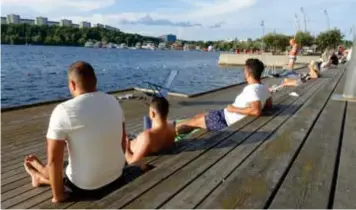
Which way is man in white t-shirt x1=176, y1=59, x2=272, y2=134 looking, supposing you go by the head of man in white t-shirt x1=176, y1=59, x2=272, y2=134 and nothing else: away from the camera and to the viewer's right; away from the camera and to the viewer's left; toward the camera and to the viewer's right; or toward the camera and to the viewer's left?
away from the camera and to the viewer's left

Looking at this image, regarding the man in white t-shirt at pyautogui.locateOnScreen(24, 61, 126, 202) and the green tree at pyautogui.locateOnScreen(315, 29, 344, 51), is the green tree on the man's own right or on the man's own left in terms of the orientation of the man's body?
on the man's own right

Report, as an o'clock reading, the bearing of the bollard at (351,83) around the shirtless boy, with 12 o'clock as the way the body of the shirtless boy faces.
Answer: The bollard is roughly at 3 o'clock from the shirtless boy.

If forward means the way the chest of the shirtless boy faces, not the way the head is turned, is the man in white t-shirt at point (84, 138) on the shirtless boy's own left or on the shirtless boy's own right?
on the shirtless boy's own left

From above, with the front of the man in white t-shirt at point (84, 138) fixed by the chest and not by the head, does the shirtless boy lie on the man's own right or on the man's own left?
on the man's own right

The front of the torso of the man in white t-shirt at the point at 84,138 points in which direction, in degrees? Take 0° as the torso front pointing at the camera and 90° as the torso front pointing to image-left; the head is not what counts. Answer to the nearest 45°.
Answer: approximately 135°

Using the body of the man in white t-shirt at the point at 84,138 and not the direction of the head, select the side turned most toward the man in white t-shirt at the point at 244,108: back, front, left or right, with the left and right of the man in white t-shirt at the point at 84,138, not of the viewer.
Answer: right

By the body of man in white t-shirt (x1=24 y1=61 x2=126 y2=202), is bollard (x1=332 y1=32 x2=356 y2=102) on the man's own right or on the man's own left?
on the man's own right

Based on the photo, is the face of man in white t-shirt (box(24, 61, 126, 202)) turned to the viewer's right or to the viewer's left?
to the viewer's left

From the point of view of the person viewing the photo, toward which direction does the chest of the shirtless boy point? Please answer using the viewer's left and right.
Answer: facing away from the viewer and to the left of the viewer

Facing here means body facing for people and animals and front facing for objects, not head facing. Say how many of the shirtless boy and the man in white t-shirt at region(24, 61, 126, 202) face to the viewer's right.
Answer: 0

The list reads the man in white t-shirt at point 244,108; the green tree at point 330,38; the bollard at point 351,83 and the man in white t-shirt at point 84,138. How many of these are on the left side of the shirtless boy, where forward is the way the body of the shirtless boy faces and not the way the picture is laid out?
1

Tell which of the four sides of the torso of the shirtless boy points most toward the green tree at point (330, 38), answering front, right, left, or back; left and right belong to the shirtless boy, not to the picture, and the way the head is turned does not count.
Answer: right

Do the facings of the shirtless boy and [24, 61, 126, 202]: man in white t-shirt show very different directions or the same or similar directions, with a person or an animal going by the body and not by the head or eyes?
same or similar directions

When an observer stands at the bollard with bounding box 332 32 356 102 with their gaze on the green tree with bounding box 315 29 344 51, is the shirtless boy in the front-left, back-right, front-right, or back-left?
back-left
